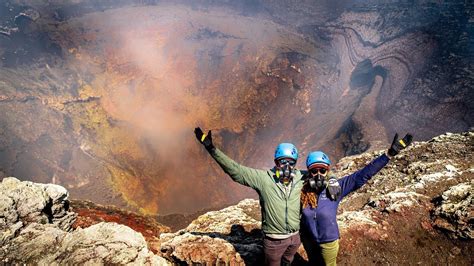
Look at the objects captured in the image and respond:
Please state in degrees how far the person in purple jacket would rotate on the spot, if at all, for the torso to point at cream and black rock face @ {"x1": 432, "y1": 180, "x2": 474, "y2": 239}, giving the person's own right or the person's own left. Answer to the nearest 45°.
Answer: approximately 135° to the person's own left

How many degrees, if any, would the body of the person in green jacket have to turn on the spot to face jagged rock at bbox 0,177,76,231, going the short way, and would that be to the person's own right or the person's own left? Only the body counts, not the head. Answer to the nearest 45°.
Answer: approximately 135° to the person's own right

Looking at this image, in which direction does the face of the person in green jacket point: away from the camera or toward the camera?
toward the camera

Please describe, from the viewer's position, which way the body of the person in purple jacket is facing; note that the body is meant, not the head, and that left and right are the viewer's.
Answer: facing the viewer

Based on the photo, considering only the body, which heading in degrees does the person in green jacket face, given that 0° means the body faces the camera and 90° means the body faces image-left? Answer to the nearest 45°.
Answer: approximately 0°

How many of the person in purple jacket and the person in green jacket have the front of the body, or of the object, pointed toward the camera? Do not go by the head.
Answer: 2

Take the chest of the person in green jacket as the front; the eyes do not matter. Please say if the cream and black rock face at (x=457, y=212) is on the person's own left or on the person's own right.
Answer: on the person's own left

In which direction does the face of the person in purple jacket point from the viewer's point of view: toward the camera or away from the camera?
toward the camera

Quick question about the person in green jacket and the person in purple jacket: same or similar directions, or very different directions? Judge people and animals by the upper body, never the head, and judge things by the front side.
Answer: same or similar directions
